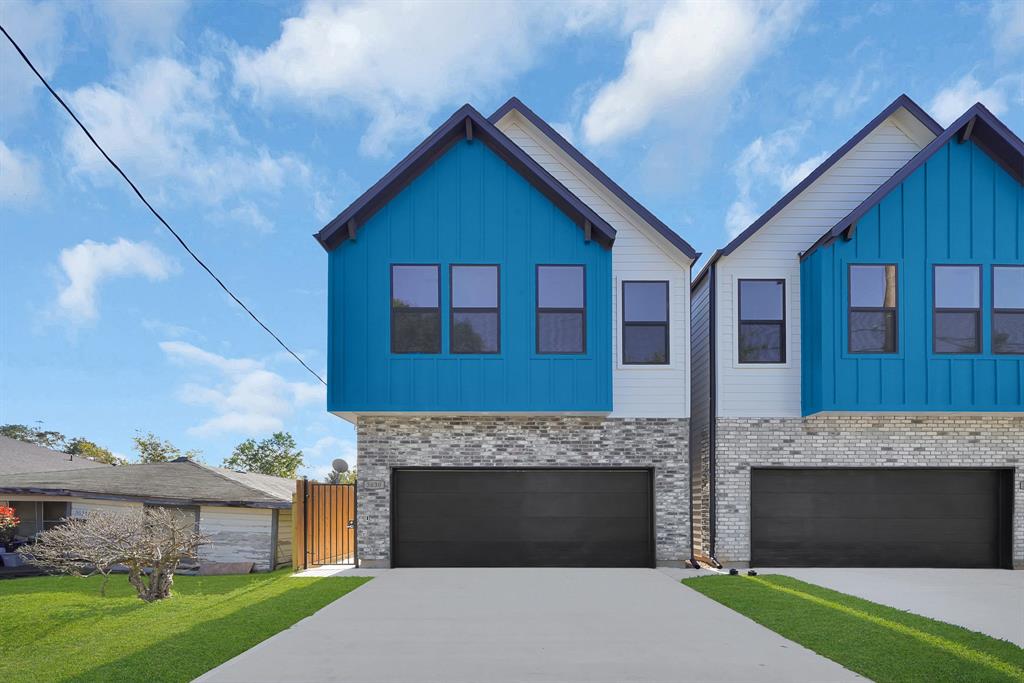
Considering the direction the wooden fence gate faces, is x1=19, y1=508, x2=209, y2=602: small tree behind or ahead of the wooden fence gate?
ahead

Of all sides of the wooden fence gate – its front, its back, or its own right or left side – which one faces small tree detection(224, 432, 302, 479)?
back

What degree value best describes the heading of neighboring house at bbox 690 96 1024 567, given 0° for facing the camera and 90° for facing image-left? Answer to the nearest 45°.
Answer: approximately 0°

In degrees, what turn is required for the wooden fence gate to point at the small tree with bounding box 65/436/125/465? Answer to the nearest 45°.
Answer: approximately 180°

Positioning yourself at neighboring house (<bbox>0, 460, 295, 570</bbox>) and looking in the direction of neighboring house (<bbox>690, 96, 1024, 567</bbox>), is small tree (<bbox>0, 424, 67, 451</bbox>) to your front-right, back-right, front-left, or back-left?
back-left
